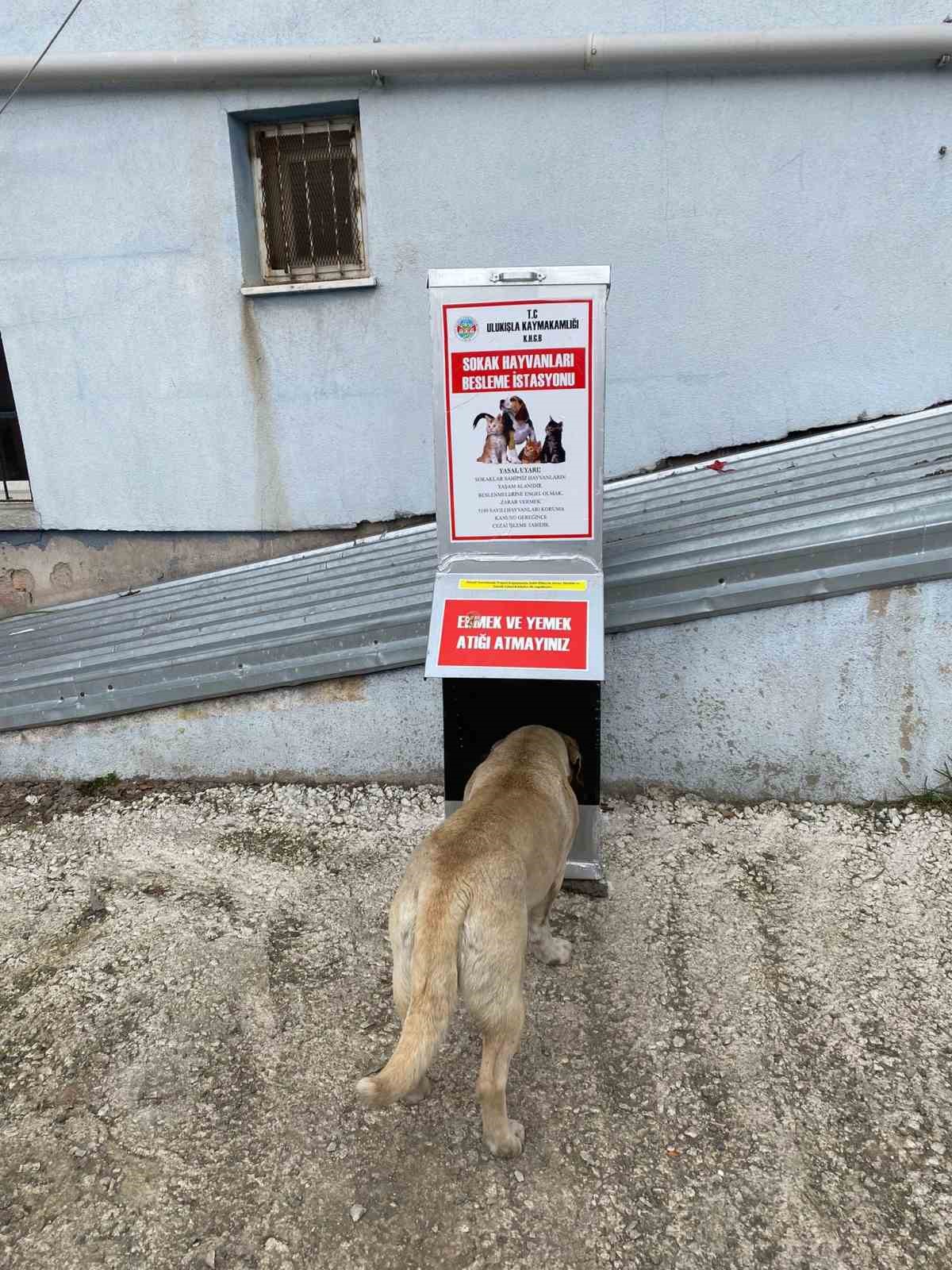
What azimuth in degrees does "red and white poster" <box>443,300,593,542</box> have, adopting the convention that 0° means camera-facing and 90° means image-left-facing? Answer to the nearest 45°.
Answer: approximately 0°
